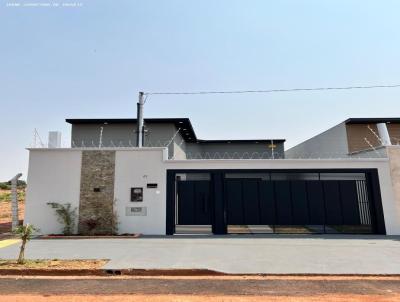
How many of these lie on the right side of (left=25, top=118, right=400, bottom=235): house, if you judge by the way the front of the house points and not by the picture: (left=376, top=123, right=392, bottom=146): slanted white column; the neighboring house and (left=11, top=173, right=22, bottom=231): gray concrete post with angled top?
1

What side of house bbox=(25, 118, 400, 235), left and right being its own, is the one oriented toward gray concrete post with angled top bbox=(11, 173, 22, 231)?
right

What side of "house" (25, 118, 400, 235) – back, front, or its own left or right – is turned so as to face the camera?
front

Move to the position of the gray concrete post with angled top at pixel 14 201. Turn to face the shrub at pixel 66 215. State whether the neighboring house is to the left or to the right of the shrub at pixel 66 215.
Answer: left

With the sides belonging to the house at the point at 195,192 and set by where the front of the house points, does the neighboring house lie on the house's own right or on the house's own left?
on the house's own left
